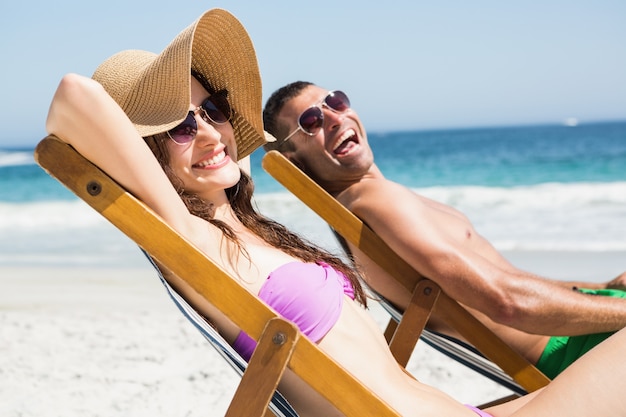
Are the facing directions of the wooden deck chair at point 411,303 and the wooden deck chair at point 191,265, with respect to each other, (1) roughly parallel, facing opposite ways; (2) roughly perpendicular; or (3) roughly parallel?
roughly parallel

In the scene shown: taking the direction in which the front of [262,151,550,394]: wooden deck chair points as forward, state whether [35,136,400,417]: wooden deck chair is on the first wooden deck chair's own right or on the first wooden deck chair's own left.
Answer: on the first wooden deck chair's own right

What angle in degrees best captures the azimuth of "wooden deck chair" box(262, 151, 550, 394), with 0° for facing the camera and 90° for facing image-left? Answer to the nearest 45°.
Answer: approximately 270°

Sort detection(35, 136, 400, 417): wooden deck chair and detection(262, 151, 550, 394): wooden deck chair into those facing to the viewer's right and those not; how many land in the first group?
2

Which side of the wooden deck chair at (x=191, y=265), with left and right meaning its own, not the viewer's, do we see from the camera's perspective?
right

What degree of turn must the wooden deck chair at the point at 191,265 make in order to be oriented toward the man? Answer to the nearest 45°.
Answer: approximately 45° to its left

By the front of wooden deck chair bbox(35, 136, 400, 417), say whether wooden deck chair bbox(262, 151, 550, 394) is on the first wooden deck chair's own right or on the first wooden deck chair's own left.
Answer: on the first wooden deck chair's own left

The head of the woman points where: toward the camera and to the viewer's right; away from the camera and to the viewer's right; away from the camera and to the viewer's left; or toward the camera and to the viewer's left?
toward the camera and to the viewer's right

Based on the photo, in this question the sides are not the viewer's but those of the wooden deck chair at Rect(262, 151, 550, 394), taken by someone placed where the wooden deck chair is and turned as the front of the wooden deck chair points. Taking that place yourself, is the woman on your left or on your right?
on your right

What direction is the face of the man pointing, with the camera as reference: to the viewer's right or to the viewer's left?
to the viewer's right
